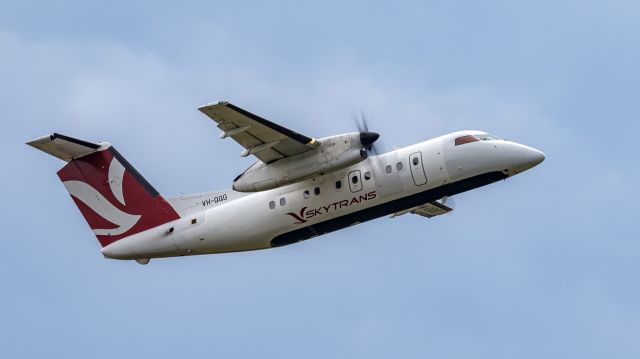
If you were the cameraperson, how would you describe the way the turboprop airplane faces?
facing the viewer and to the right of the viewer
